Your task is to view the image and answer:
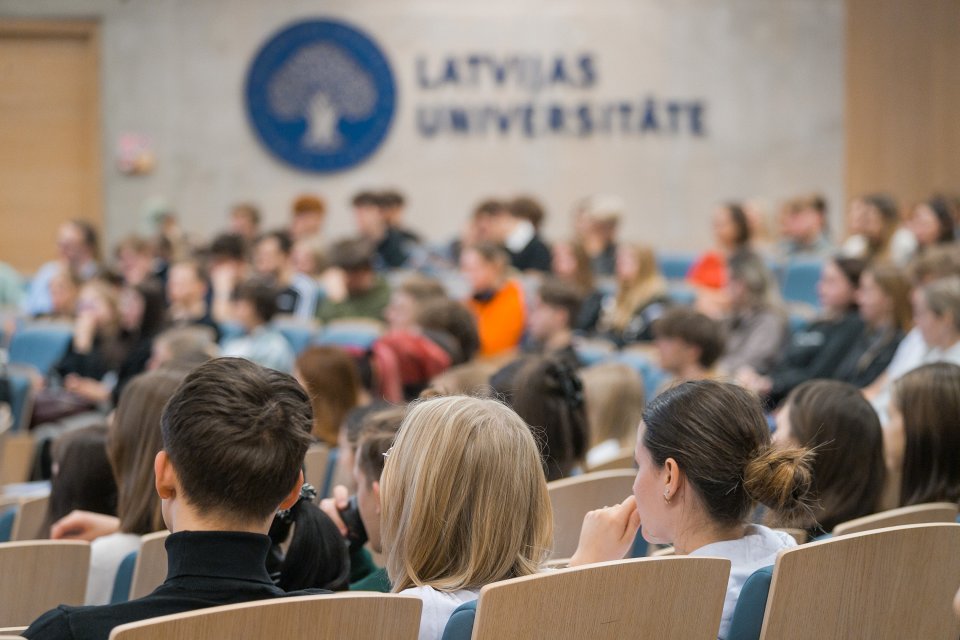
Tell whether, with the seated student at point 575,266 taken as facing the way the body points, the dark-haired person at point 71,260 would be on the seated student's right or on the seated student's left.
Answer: on the seated student's right

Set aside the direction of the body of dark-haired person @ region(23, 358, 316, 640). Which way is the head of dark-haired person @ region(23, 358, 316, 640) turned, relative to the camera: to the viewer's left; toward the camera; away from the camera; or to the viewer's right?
away from the camera

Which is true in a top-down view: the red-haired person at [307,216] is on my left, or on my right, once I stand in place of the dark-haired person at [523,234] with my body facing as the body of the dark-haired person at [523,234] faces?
on my right

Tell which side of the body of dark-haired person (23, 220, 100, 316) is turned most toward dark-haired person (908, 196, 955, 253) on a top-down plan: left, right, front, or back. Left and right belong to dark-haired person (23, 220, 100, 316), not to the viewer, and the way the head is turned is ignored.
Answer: left

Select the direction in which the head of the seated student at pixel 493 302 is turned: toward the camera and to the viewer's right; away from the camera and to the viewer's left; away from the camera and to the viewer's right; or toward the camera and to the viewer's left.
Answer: toward the camera and to the viewer's left

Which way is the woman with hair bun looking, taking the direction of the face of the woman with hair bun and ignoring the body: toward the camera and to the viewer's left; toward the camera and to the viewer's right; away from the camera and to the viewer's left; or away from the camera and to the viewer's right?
away from the camera and to the viewer's left

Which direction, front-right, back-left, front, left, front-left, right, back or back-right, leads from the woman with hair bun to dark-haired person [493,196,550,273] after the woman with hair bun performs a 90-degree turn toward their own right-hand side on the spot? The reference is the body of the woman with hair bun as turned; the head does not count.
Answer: front-left

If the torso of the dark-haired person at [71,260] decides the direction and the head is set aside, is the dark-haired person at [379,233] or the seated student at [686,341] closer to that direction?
the seated student
